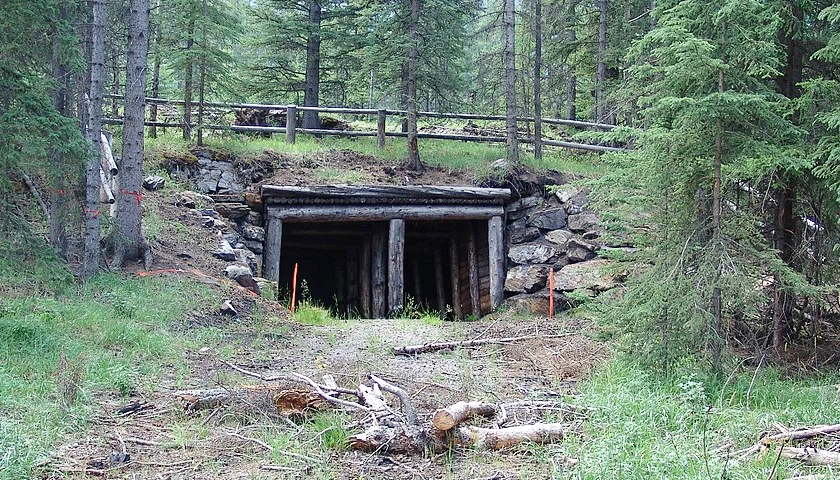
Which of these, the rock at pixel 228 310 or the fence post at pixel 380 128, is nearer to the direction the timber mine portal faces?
the rock

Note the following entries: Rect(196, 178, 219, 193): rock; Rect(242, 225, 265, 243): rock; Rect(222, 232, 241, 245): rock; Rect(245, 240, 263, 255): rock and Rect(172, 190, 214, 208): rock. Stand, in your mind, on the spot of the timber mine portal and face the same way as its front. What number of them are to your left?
0

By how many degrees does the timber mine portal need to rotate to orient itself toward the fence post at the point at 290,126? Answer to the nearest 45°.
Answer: approximately 135° to its right

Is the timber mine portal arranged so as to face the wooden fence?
no

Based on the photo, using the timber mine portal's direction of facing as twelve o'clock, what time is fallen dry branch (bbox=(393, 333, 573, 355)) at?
The fallen dry branch is roughly at 12 o'clock from the timber mine portal.

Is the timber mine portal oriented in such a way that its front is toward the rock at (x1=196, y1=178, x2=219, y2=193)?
no

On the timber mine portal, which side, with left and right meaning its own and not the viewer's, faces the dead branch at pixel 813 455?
front

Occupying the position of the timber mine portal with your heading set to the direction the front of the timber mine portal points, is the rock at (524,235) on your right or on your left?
on your left

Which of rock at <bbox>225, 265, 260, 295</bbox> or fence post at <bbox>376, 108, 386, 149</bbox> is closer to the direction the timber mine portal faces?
the rock

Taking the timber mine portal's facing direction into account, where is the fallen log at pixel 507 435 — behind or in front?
in front

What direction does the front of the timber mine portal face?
toward the camera

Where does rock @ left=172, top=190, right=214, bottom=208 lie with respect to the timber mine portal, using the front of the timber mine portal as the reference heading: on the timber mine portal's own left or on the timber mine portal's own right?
on the timber mine portal's own right

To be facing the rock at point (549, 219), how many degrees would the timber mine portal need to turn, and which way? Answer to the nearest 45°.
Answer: approximately 90° to its left
